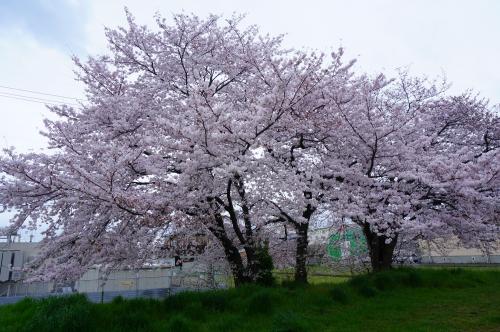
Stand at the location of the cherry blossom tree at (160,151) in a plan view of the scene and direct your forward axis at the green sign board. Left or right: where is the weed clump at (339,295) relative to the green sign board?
right

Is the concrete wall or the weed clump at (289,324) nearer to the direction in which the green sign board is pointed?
the weed clump

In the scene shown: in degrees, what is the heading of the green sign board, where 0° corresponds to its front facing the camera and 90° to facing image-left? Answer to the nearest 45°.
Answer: approximately 0°

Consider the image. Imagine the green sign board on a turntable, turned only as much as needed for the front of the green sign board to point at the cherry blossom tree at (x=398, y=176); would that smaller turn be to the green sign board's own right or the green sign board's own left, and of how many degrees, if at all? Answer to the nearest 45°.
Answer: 0° — it already faces it

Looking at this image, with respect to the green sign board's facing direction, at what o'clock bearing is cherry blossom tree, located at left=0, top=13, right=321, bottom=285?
The cherry blossom tree is roughly at 1 o'clock from the green sign board.

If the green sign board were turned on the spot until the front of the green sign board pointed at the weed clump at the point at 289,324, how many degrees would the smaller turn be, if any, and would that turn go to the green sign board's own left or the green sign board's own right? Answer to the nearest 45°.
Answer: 0° — it already faces it

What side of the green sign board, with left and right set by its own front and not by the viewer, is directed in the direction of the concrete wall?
right

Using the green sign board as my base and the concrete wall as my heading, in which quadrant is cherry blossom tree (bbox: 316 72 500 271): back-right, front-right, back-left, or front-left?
front-left
